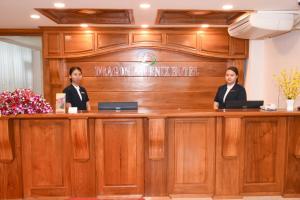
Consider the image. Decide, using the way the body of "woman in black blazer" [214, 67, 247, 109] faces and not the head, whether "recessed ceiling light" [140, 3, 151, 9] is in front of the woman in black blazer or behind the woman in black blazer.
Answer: in front

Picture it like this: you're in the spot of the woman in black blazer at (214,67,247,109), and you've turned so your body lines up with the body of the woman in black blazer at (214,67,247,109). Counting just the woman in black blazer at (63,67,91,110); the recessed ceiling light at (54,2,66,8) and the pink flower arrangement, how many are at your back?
0

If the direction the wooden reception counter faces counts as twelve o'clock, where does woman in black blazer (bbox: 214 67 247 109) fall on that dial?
The woman in black blazer is roughly at 8 o'clock from the wooden reception counter.

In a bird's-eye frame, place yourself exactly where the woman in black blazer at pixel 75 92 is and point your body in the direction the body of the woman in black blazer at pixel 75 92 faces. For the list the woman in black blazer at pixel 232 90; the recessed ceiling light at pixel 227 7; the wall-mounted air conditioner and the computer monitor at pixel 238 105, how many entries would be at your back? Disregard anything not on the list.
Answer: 0

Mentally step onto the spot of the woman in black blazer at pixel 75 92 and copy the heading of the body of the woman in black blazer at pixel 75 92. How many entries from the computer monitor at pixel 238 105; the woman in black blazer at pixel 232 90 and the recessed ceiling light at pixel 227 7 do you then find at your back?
0

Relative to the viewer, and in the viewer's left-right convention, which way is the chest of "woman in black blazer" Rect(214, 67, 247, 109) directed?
facing the viewer and to the left of the viewer

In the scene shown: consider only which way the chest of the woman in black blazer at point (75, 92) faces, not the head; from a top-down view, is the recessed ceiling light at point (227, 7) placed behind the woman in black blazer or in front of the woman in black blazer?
in front

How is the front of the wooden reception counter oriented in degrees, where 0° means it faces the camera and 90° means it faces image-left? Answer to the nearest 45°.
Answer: approximately 0°

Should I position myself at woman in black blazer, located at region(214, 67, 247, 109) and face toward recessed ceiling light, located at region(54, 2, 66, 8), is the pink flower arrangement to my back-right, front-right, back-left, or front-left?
front-left

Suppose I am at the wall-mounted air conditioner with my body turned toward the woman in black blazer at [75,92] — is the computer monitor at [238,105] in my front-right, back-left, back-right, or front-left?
front-left

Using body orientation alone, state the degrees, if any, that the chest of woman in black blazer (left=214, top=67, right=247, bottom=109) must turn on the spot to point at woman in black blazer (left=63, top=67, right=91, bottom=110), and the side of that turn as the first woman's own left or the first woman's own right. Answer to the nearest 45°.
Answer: approximately 45° to the first woman's own right

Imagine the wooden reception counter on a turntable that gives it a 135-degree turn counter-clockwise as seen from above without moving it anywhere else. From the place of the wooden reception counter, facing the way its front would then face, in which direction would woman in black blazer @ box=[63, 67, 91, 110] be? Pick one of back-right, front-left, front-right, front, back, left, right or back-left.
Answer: left

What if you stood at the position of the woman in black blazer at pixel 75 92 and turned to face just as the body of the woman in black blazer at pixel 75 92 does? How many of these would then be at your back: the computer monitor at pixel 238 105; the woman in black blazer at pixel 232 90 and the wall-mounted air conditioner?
0

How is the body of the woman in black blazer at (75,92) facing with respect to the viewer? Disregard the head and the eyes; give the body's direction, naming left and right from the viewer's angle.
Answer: facing the viewer and to the right of the viewer

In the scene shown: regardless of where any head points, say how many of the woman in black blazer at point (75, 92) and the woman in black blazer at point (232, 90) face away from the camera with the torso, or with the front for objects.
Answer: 0
